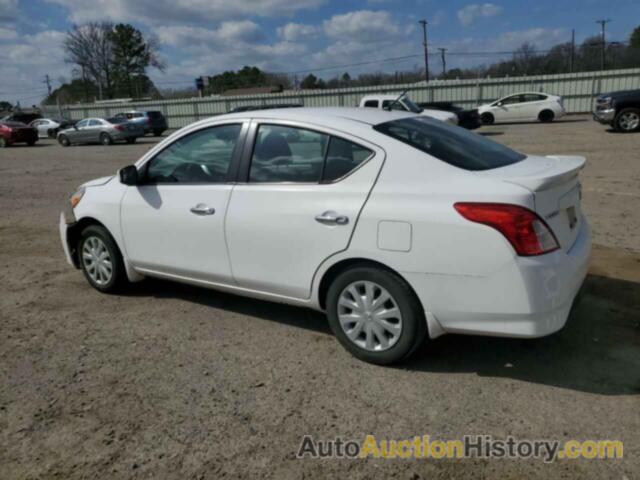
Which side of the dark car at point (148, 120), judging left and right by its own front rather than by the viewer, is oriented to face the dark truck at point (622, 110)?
back

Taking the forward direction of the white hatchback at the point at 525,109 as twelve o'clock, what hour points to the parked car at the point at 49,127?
The parked car is roughly at 12 o'clock from the white hatchback.

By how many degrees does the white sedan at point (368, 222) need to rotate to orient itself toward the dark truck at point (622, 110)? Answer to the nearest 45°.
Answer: approximately 90° to its right

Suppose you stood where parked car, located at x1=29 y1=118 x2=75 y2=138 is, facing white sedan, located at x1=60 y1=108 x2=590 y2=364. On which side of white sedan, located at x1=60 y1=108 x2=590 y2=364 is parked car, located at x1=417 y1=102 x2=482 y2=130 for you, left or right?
left

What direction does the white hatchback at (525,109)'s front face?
to the viewer's left

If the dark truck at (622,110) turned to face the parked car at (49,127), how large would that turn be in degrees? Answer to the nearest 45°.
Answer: approximately 45° to its right

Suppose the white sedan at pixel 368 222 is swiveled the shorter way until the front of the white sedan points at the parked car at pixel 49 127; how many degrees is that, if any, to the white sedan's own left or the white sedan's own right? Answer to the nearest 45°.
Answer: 0° — it already faces it

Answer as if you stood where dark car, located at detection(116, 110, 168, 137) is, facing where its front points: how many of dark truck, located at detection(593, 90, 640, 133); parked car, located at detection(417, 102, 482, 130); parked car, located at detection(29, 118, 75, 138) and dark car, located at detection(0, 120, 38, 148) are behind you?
2

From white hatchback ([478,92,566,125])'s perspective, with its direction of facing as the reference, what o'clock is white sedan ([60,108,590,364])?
white sedan ([60,108,590,364]) is roughly at 9 o'clock from white hatchback ([478,92,566,125]).

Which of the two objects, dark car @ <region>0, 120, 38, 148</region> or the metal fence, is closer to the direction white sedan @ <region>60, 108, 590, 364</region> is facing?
the dark car
